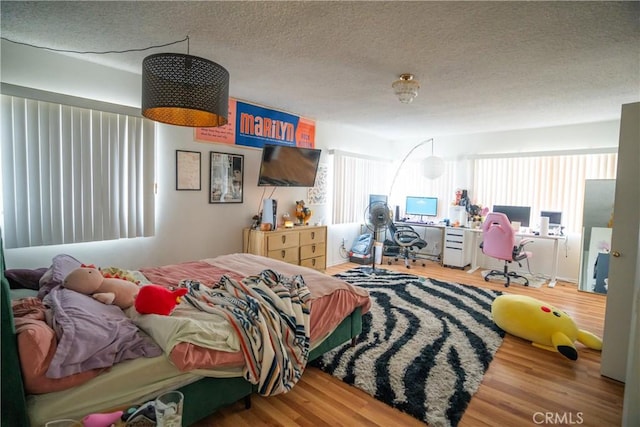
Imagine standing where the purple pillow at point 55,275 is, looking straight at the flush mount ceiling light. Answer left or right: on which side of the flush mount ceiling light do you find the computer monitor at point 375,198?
left

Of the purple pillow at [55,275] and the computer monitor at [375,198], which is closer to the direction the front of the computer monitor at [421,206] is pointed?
the purple pillow

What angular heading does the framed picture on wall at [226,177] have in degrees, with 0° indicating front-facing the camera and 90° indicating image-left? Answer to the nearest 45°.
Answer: approximately 315°

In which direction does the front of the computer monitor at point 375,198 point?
toward the camera

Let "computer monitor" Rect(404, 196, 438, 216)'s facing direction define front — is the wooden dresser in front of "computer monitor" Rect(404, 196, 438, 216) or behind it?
in front

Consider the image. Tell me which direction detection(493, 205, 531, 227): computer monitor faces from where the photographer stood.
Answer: facing the viewer

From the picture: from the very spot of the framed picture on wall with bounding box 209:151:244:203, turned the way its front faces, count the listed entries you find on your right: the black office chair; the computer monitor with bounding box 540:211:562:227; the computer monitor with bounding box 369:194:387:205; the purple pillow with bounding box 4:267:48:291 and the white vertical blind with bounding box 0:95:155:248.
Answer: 2

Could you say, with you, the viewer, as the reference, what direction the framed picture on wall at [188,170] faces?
facing the viewer and to the right of the viewer

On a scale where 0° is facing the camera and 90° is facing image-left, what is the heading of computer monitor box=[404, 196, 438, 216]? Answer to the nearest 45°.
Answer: approximately 0°

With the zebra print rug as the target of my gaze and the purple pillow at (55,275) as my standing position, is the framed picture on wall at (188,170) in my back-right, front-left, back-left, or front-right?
front-left

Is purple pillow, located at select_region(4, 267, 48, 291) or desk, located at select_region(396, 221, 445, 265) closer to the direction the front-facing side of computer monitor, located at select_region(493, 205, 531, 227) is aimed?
the purple pillow

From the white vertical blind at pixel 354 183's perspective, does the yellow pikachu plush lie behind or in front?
in front

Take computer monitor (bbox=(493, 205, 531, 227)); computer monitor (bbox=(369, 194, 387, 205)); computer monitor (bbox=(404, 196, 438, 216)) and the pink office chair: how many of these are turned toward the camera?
3

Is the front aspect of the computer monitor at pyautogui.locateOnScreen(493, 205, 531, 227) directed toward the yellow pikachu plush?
yes

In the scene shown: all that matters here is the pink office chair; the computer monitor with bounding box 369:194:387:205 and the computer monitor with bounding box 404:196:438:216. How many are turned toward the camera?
2

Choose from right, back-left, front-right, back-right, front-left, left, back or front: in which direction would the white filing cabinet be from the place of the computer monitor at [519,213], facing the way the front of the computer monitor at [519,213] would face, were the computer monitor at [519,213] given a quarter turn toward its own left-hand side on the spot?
back

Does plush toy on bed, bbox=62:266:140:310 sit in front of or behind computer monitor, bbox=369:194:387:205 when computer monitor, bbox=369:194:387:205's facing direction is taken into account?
in front
